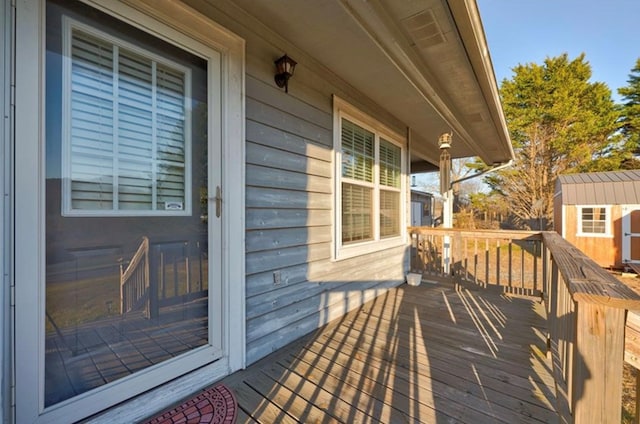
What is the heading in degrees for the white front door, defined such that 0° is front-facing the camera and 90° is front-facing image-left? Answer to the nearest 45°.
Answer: approximately 315°

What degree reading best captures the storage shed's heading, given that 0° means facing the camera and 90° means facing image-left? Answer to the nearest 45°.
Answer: approximately 0°

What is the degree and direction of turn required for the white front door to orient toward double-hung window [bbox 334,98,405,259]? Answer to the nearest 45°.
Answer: approximately 45° to its left

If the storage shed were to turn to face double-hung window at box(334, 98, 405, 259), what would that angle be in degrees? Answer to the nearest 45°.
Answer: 0° — it already faces it
